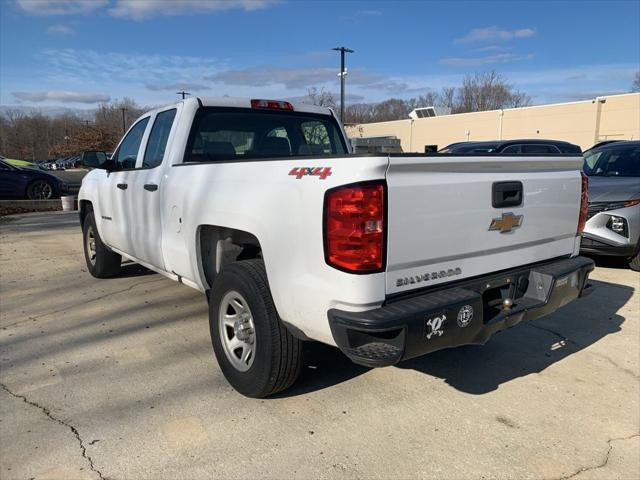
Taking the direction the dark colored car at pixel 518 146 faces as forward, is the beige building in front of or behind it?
behind

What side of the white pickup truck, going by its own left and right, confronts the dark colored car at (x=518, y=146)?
right

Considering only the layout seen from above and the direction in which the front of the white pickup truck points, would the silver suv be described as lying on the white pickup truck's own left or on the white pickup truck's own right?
on the white pickup truck's own right

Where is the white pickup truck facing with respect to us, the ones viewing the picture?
facing away from the viewer and to the left of the viewer
